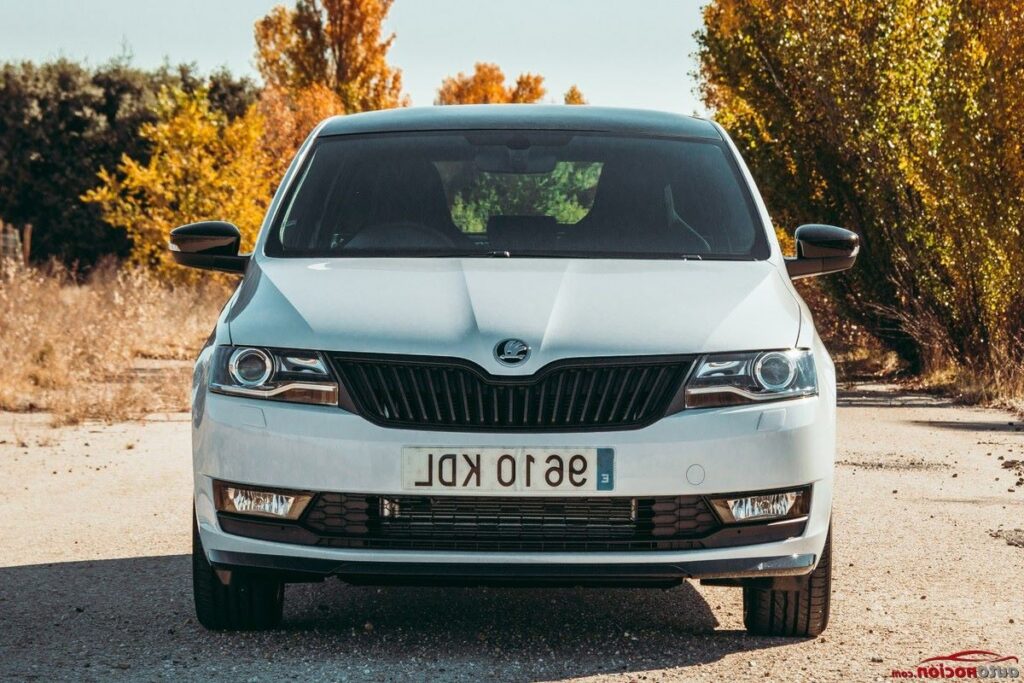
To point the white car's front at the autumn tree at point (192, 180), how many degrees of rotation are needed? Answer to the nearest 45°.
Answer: approximately 180°

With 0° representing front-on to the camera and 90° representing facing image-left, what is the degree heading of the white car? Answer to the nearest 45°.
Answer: approximately 0°

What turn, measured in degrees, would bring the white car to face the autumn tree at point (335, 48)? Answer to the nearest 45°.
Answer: approximately 180°

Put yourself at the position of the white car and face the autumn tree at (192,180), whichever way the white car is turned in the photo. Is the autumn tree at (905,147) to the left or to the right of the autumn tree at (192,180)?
right

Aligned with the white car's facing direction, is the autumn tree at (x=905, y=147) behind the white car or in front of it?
behind
